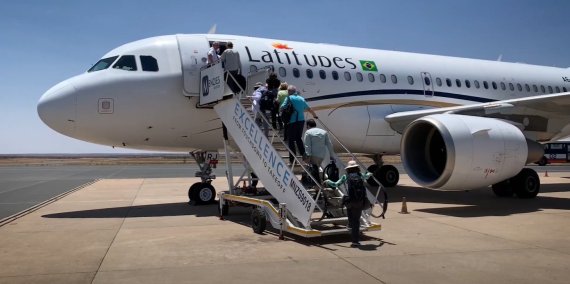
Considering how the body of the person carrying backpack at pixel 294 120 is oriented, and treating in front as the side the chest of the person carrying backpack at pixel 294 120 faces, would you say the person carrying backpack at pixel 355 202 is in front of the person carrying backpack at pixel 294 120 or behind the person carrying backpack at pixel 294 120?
behind

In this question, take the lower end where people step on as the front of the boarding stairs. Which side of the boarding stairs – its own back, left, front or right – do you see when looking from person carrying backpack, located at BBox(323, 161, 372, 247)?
front

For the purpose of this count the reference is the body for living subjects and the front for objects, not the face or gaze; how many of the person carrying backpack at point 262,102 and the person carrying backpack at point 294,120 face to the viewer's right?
0

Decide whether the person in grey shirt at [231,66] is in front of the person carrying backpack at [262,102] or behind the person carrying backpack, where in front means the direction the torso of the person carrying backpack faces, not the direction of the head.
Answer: in front

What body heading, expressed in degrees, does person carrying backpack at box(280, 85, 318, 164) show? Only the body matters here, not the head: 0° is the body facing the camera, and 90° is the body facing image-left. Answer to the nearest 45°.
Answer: approximately 135°

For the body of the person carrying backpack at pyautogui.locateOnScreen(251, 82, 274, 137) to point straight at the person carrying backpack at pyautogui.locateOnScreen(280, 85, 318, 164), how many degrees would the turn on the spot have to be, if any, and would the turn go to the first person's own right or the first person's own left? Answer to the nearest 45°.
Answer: approximately 180°

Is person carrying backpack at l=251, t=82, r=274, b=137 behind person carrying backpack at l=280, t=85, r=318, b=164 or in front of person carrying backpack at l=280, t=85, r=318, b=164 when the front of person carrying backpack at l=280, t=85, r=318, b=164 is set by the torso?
in front

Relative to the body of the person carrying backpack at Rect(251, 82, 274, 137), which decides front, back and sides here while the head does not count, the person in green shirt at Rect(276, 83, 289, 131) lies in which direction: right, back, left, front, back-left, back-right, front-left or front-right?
back

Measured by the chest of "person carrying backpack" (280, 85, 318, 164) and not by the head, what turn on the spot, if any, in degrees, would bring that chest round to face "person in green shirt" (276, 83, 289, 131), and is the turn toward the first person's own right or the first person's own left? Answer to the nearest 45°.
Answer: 0° — they already face them

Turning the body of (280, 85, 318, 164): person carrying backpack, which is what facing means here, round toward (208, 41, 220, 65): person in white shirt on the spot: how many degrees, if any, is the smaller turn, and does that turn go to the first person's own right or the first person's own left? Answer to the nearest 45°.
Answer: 0° — they already face them

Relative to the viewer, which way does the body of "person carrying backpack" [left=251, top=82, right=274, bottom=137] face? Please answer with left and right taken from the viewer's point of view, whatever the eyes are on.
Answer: facing away from the viewer and to the left of the viewer

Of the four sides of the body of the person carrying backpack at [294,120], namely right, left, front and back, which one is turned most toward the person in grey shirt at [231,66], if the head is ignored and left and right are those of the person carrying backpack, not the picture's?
front
